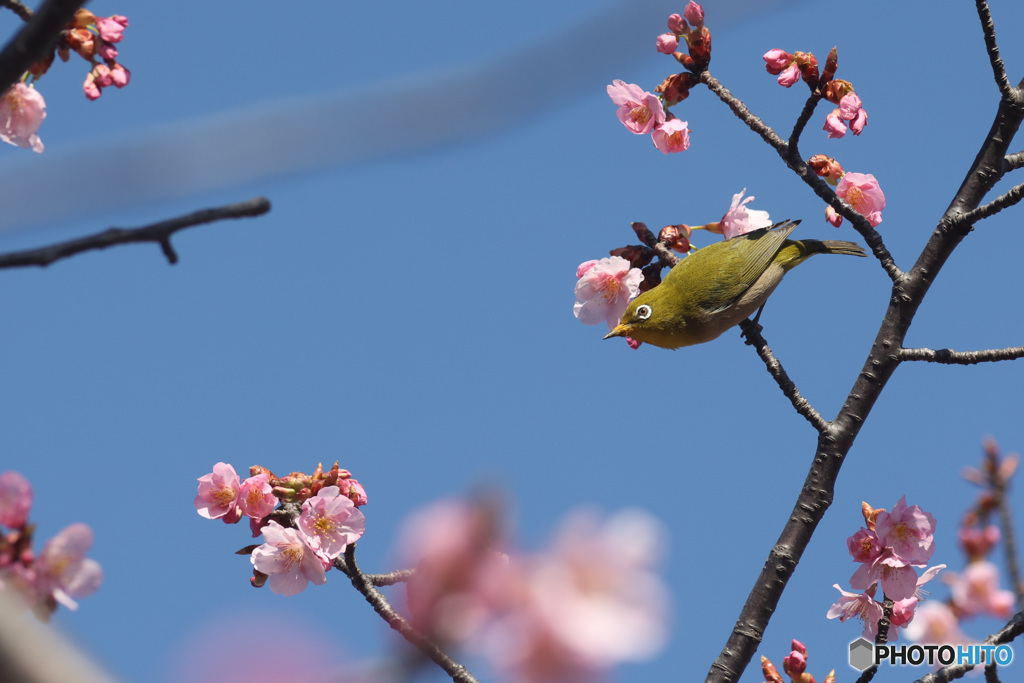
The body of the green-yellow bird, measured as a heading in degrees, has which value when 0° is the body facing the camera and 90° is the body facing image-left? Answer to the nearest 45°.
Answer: approximately 90°

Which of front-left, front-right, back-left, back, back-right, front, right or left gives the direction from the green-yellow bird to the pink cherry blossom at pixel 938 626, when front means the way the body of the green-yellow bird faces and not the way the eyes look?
back-right

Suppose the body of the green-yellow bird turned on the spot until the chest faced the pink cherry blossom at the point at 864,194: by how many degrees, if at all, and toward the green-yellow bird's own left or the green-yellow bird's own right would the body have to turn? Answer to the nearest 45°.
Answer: approximately 135° to the green-yellow bird's own left

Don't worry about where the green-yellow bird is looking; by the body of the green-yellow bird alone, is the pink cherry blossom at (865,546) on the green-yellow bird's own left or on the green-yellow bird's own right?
on the green-yellow bird's own left

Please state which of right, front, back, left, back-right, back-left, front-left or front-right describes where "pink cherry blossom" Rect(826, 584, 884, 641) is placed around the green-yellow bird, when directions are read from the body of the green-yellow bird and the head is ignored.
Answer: back-left

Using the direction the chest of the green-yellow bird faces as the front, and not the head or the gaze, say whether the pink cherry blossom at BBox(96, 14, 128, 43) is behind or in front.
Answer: in front

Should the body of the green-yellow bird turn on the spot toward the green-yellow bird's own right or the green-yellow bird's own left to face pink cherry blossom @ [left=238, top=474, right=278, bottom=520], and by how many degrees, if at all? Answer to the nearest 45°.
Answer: approximately 45° to the green-yellow bird's own left
